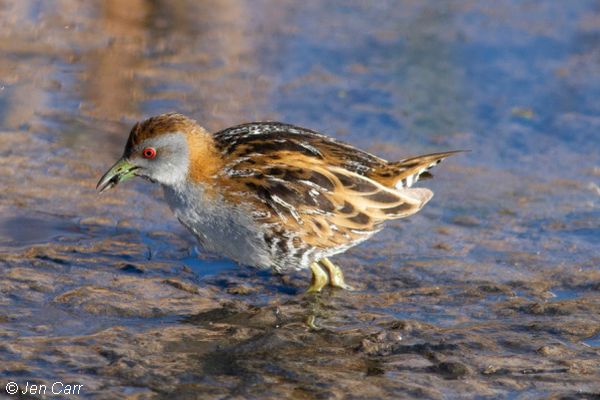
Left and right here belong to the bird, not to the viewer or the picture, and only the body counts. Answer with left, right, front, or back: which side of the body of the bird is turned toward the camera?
left
